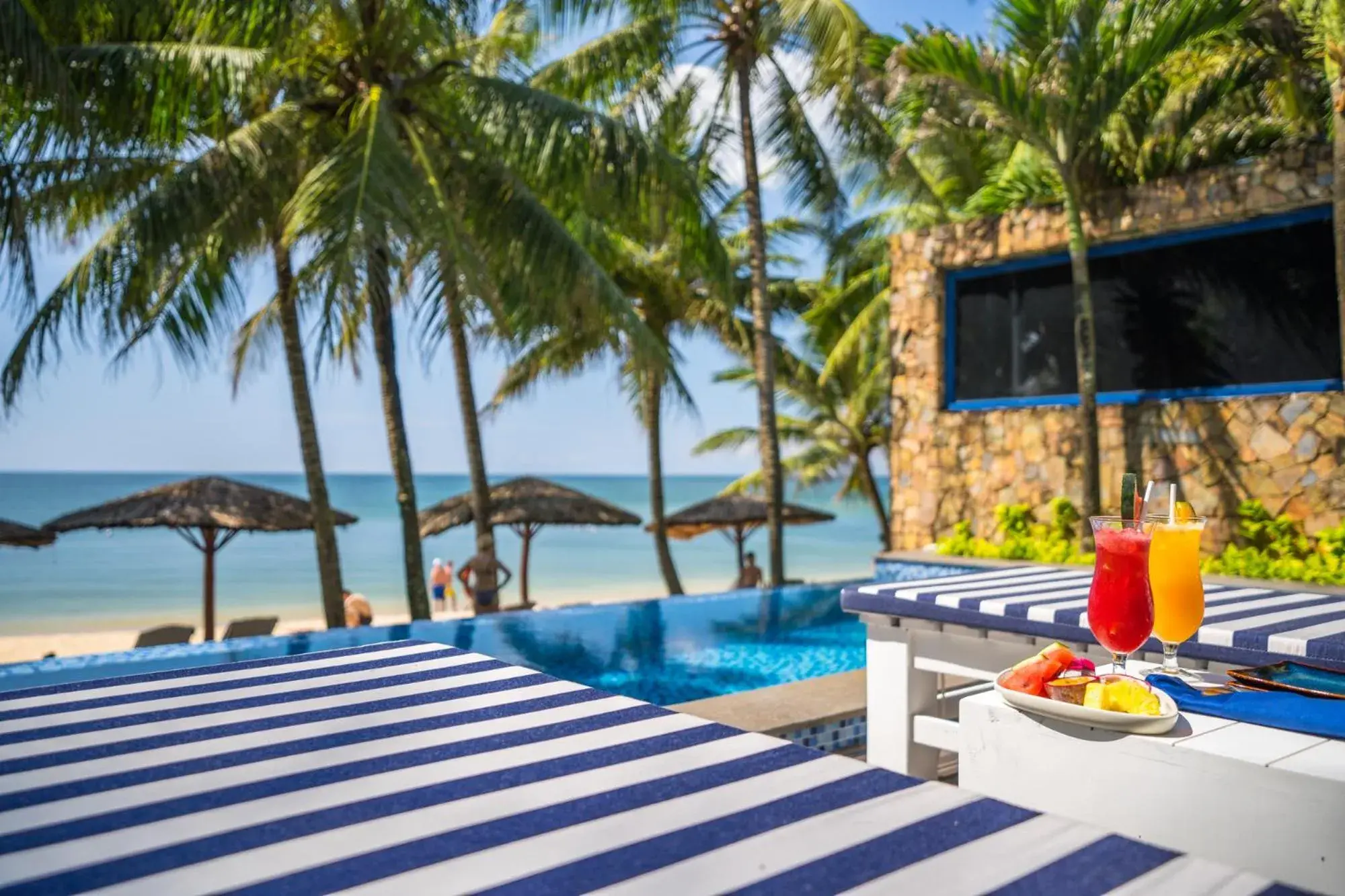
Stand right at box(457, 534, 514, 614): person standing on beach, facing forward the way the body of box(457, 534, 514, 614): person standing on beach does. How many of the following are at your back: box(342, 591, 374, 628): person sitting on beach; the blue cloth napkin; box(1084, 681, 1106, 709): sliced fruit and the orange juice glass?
3

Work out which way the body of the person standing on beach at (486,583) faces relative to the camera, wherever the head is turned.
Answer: away from the camera

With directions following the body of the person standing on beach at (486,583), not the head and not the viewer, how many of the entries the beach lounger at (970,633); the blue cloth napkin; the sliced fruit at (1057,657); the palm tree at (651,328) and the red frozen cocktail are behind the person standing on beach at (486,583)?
4

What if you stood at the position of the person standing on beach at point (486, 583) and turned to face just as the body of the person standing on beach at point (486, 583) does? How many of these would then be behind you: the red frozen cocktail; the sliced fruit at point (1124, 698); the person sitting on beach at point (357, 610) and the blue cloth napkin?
3

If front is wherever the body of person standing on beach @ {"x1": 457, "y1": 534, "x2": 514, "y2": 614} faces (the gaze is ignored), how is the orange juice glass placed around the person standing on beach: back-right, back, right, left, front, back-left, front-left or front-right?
back

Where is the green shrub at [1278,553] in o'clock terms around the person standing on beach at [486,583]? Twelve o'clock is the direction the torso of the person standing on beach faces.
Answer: The green shrub is roughly at 4 o'clock from the person standing on beach.

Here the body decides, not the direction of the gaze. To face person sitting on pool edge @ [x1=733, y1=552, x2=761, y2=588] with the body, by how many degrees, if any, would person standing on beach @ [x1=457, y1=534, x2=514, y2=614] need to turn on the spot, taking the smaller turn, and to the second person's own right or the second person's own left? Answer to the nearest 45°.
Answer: approximately 45° to the second person's own right

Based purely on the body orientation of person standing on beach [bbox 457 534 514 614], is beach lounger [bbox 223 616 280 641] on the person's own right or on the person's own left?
on the person's own left

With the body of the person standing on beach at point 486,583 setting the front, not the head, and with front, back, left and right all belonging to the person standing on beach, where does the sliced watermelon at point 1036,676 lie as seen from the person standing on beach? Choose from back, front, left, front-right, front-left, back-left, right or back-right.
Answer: back

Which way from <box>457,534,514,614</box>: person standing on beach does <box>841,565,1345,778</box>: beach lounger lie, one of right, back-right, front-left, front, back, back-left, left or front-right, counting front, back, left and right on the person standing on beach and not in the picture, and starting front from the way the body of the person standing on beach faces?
back

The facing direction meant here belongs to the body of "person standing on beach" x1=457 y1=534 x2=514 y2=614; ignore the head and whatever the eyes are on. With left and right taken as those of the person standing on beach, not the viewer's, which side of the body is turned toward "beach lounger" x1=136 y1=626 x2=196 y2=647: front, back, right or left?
left
